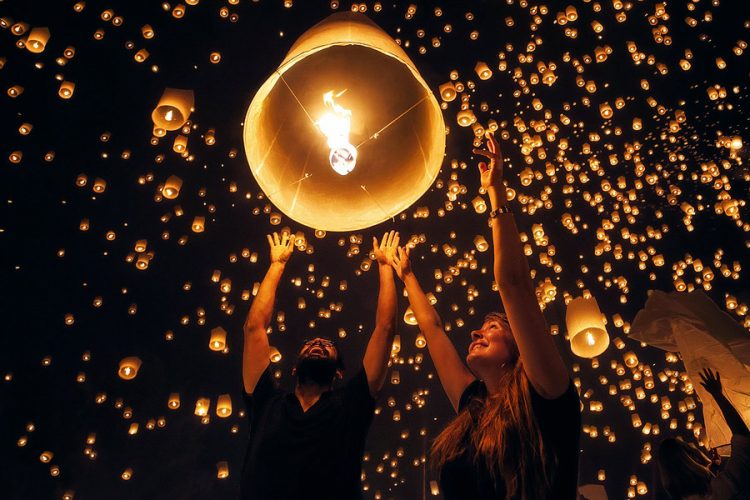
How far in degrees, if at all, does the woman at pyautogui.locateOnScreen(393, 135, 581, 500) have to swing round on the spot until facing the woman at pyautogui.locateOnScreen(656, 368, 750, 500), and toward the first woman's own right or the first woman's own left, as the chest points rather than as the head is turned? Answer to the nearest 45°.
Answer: approximately 180°

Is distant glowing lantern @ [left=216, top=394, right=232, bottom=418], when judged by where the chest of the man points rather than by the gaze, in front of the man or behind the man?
behind

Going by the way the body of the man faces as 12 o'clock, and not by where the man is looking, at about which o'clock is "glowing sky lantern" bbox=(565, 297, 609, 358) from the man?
The glowing sky lantern is roughly at 8 o'clock from the man.

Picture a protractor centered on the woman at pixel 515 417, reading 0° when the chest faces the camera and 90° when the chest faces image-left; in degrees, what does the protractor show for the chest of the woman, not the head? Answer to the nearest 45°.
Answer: approximately 45°

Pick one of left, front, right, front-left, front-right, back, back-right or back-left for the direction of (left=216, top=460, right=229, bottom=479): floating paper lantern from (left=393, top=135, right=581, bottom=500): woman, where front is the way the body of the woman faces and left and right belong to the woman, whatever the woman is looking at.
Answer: right

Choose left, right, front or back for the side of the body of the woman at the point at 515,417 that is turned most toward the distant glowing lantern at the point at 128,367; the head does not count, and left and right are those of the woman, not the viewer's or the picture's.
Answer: right

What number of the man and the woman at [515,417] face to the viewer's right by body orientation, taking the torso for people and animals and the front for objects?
0

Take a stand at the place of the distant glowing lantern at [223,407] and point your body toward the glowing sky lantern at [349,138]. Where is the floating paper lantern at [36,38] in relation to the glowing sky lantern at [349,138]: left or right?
right

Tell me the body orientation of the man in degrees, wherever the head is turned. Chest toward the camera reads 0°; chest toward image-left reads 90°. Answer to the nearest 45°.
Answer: approximately 0°

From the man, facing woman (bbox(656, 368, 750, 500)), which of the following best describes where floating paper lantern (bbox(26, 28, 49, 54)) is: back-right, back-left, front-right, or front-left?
back-left

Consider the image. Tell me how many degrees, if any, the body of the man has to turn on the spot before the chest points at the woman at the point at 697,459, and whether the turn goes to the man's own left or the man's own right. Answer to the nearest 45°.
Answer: approximately 90° to the man's own left
